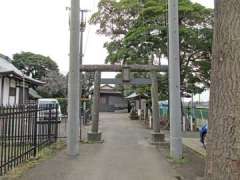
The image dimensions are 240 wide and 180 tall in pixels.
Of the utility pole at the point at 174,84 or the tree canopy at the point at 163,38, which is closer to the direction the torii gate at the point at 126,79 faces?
the utility pole

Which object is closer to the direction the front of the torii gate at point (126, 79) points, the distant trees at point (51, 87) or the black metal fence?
the black metal fence

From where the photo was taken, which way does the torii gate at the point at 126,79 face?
toward the camera

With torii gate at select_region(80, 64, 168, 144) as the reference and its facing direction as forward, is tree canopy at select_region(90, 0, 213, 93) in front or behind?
behind

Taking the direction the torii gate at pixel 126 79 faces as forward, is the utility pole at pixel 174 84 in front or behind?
in front

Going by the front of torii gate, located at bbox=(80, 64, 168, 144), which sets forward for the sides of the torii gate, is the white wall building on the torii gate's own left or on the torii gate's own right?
on the torii gate's own right

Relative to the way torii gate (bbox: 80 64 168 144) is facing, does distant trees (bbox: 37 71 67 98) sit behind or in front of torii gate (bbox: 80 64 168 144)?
behind

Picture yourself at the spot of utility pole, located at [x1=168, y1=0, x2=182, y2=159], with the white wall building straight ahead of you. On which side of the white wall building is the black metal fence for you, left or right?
left
